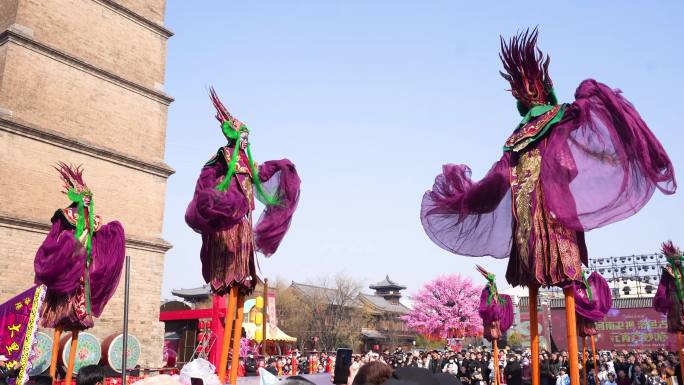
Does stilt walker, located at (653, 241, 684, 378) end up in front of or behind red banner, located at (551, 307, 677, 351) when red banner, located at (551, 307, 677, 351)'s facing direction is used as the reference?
in front

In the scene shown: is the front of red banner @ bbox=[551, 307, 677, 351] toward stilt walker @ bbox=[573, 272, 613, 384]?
yes

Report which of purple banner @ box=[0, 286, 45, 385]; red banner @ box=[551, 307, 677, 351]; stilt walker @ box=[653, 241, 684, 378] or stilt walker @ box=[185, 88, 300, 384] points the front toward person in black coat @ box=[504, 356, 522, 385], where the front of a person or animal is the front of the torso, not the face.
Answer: red banner @ box=[551, 307, 677, 351]

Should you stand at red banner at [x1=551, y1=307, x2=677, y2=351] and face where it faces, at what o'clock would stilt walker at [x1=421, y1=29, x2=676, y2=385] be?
The stilt walker is roughly at 12 o'clock from the red banner.

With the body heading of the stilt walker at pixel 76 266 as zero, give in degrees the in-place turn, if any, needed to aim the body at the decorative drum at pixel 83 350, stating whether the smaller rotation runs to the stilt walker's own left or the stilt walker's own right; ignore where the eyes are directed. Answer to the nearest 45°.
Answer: approximately 135° to the stilt walker's own left
